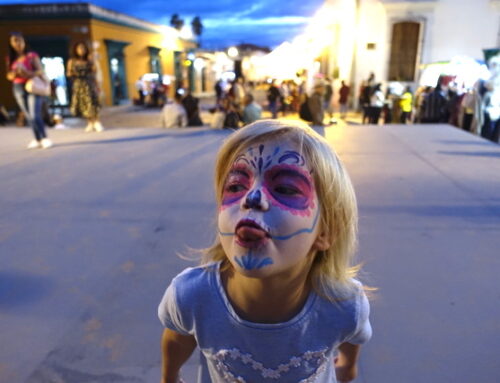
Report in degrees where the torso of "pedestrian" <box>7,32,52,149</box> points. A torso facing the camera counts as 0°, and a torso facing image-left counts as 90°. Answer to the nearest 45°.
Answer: approximately 0°

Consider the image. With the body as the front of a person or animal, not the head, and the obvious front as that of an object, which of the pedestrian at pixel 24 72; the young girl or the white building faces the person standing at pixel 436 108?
the white building

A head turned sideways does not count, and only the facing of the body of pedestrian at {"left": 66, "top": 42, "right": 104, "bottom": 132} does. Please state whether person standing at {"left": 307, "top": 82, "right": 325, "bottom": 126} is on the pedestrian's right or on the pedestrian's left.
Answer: on the pedestrian's left

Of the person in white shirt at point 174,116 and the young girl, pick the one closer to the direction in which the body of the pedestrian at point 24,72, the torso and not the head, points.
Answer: the young girl

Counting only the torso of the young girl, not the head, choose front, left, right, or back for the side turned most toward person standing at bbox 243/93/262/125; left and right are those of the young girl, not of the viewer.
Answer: back

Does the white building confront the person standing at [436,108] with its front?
yes

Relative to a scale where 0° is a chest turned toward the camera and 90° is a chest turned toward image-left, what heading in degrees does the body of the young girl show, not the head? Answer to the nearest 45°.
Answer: approximately 0°

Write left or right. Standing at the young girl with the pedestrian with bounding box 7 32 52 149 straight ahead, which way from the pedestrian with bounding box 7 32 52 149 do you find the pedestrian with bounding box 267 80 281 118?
right
